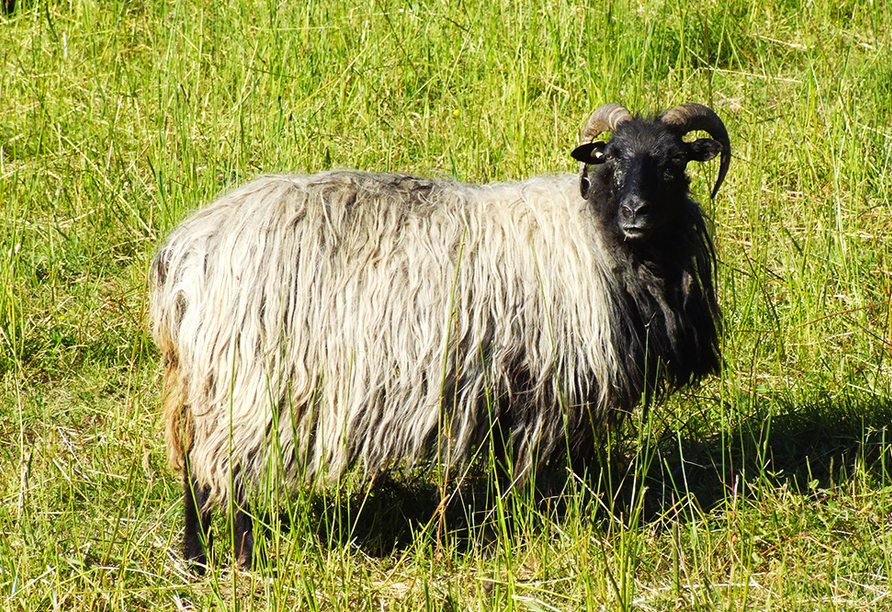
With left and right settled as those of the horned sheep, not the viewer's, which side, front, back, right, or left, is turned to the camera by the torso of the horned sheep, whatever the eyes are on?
right
